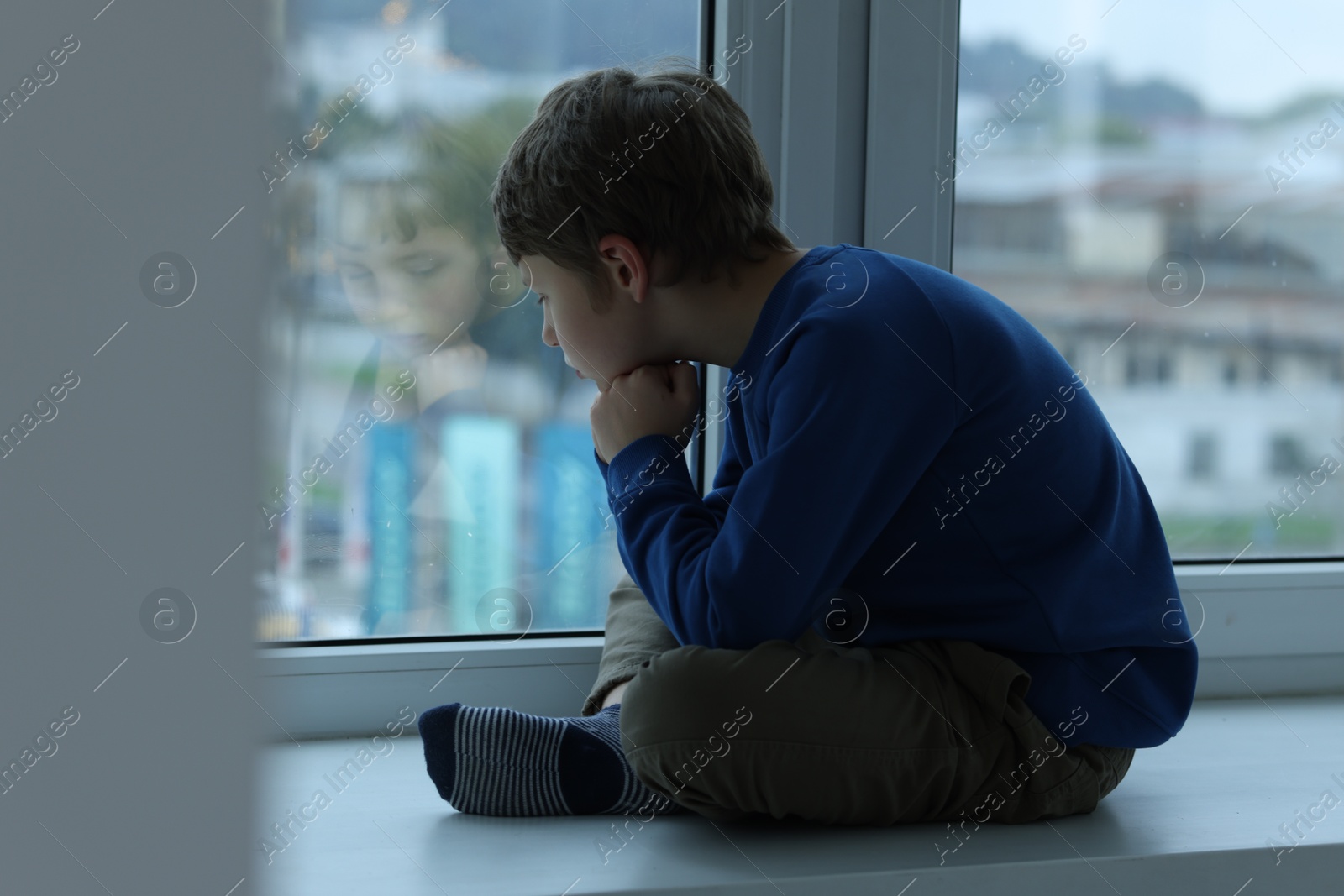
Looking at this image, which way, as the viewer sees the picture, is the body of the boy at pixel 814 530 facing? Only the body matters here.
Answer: to the viewer's left
